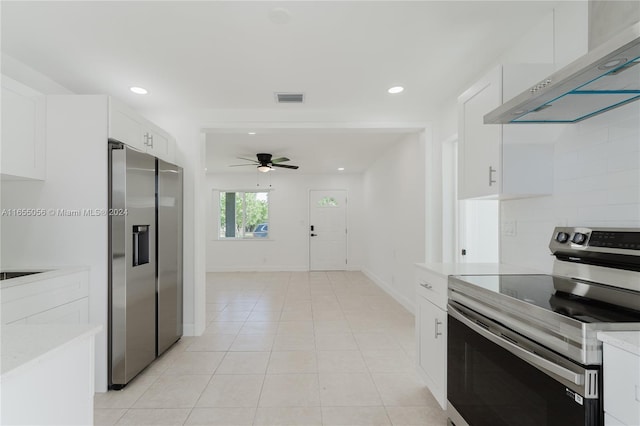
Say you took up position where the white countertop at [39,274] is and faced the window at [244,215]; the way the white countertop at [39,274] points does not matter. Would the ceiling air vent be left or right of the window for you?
right

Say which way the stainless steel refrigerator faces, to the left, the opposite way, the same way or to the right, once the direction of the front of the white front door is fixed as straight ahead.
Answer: to the left

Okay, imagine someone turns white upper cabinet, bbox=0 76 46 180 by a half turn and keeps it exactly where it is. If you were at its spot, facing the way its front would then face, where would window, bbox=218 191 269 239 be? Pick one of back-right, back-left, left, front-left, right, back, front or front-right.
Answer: right

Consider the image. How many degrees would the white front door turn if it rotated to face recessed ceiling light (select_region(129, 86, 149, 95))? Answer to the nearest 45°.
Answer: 0° — it already faces it

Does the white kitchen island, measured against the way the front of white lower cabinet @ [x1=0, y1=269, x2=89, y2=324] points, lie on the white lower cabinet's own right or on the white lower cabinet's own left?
on the white lower cabinet's own right
